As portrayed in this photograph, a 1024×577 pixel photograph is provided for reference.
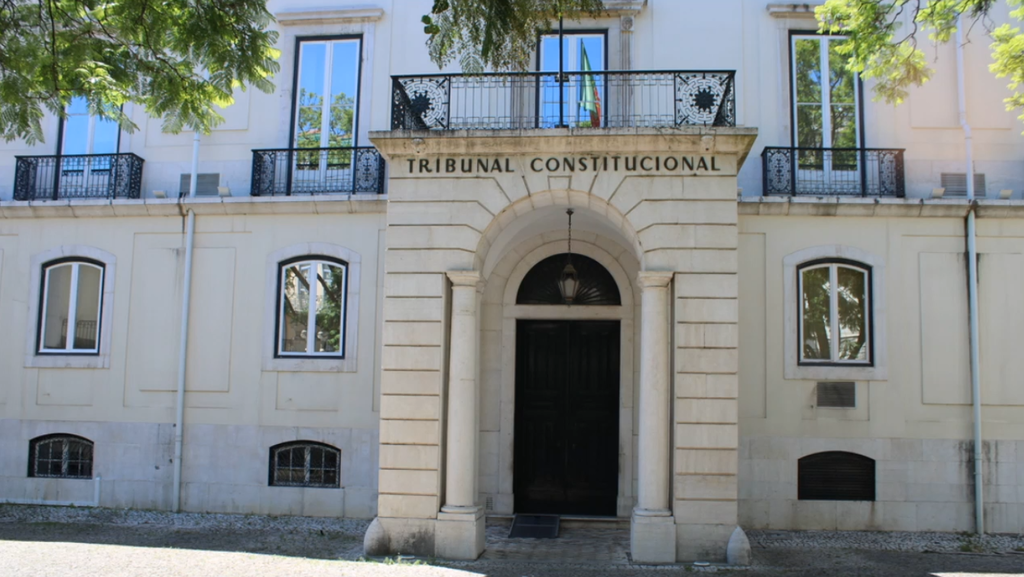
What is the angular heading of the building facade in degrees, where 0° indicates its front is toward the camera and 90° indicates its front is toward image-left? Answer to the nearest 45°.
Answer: approximately 0°

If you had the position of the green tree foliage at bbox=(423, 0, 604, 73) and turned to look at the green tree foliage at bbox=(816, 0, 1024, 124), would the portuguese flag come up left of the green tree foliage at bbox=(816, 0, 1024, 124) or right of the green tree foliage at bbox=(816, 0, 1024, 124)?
left

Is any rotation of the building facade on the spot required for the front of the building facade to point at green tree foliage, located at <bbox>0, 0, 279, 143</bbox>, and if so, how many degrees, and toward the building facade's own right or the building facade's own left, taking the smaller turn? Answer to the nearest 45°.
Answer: approximately 45° to the building facade's own right
